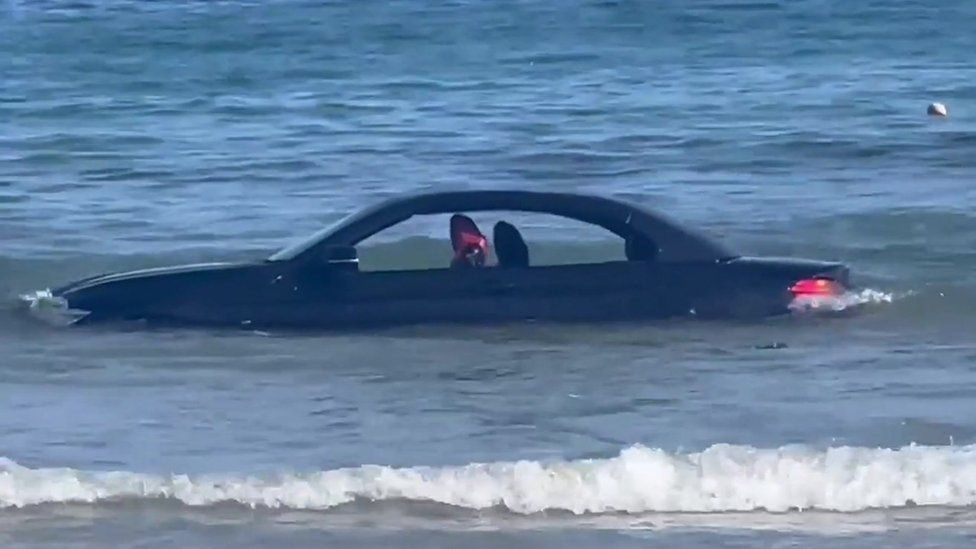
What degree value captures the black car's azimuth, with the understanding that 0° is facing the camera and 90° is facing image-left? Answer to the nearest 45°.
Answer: approximately 90°
